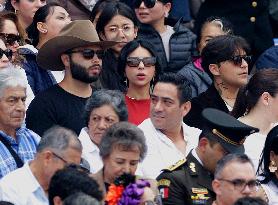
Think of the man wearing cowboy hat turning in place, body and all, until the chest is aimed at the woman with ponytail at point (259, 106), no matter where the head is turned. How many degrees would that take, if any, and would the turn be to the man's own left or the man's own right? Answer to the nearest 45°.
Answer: approximately 45° to the man's own left

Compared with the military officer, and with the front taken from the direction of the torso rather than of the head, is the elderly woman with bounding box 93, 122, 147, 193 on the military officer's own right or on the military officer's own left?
on the military officer's own right

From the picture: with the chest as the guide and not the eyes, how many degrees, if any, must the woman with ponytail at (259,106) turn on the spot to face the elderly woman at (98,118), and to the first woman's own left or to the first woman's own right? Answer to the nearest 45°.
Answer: approximately 135° to the first woman's own right
